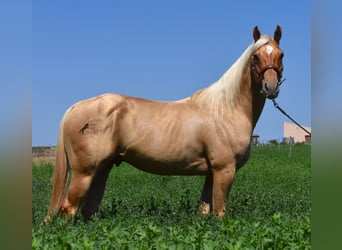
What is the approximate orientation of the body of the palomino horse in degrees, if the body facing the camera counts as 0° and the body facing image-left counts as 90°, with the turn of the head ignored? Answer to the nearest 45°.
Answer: approximately 270°
